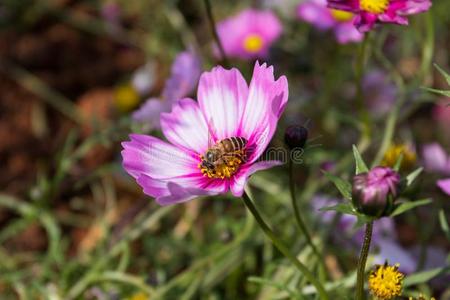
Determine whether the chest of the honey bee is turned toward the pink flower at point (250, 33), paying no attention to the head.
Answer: no

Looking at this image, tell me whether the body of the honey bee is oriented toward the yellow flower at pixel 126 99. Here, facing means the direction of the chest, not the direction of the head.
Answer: no

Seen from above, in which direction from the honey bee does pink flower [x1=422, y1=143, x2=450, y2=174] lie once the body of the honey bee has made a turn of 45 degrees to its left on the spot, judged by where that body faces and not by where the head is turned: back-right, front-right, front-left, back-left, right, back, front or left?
back-left

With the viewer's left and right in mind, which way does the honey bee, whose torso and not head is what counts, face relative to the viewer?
facing the viewer and to the left of the viewer

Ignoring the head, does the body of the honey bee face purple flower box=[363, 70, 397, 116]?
no
